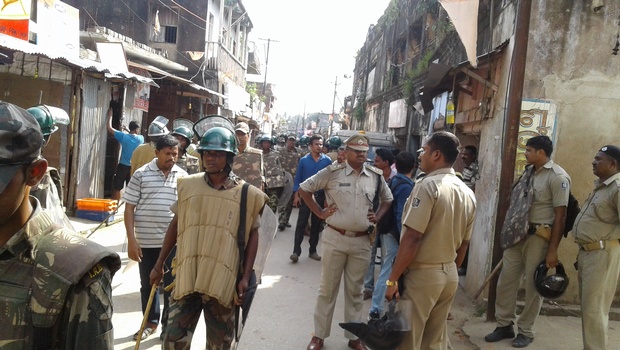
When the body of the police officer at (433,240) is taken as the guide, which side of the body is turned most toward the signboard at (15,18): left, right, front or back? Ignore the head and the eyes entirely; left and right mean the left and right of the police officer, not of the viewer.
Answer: front

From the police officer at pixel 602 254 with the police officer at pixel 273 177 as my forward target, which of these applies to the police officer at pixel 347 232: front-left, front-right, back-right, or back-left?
front-left

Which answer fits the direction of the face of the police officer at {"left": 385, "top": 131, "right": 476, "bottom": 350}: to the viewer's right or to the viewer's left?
to the viewer's left

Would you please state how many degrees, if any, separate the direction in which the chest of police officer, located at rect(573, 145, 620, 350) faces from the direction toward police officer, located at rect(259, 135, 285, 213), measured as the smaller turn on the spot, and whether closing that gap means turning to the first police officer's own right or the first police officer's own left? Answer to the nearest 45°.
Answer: approximately 45° to the first police officer's own right

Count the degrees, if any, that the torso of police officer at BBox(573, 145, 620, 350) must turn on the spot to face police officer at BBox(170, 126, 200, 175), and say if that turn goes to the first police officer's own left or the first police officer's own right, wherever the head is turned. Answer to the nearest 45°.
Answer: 0° — they already face them

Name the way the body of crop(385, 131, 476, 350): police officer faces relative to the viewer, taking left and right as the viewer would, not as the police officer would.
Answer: facing away from the viewer and to the left of the viewer

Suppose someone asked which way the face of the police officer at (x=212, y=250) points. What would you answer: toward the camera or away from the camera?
toward the camera

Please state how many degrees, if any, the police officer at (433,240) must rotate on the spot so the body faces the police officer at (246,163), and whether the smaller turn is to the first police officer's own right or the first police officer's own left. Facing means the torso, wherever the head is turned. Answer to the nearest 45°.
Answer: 0° — they already face them

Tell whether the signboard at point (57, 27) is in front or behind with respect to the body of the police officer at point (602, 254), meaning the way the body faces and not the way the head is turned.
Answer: in front

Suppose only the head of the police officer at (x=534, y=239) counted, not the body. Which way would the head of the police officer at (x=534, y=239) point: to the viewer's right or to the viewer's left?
to the viewer's left

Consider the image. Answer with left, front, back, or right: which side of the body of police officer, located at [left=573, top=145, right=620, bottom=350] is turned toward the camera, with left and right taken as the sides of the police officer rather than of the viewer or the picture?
left

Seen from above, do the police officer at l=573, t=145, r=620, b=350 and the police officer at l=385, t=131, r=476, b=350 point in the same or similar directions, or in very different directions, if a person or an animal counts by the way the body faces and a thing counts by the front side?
same or similar directions
